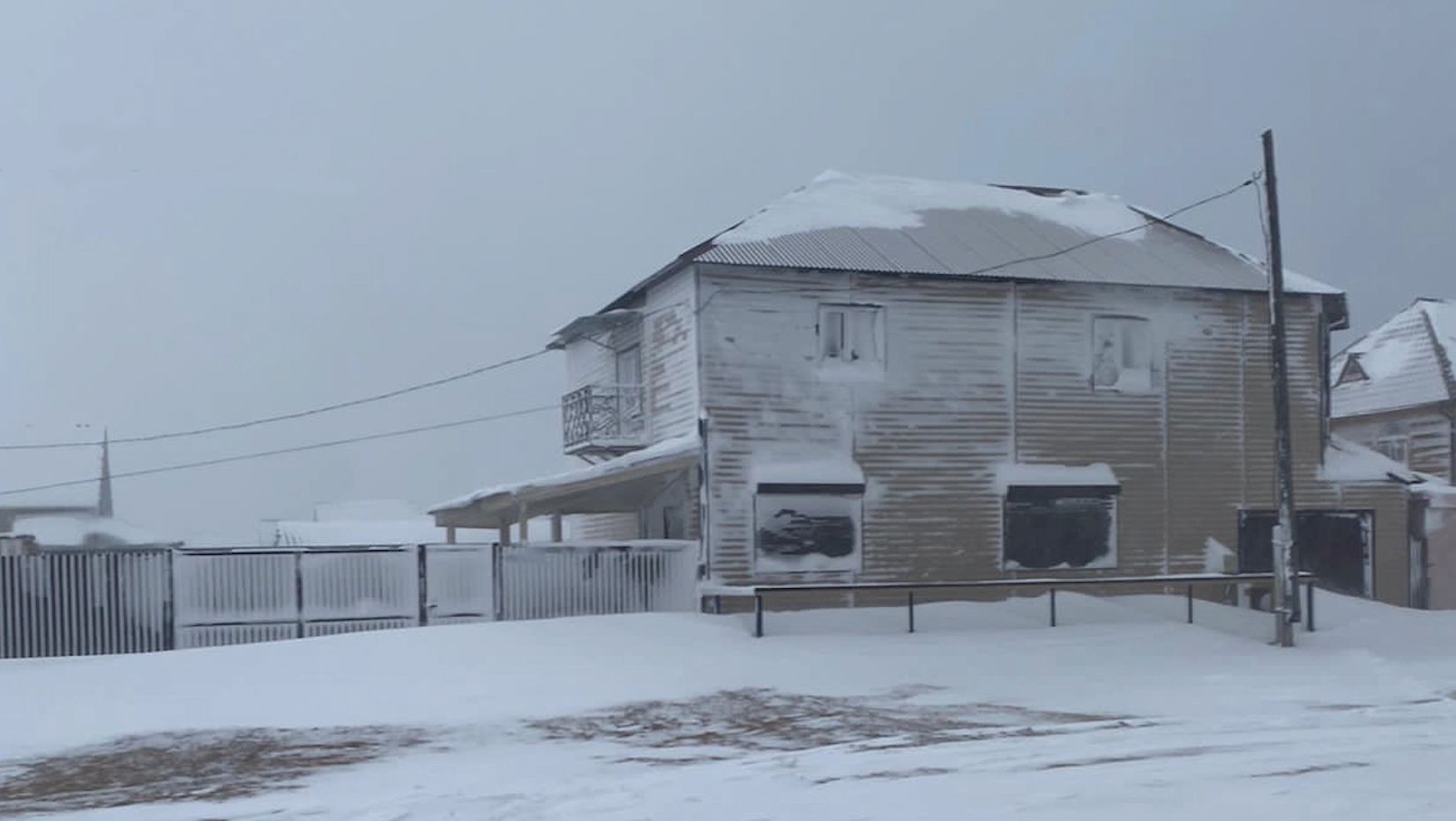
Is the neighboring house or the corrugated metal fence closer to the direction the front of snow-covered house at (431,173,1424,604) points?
the corrugated metal fence
